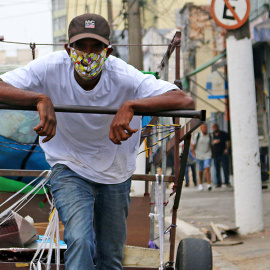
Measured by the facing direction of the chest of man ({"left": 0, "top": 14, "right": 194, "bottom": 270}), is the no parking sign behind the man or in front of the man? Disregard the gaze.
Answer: behind

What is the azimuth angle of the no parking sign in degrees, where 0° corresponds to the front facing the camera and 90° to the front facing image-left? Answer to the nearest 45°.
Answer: approximately 0°

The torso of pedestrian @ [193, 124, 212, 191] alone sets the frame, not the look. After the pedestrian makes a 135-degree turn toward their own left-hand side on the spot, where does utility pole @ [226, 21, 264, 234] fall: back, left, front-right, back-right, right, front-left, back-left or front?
back-right

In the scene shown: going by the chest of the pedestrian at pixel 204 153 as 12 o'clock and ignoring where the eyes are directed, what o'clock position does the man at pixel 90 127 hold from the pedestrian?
The man is roughly at 12 o'clock from the pedestrian.
